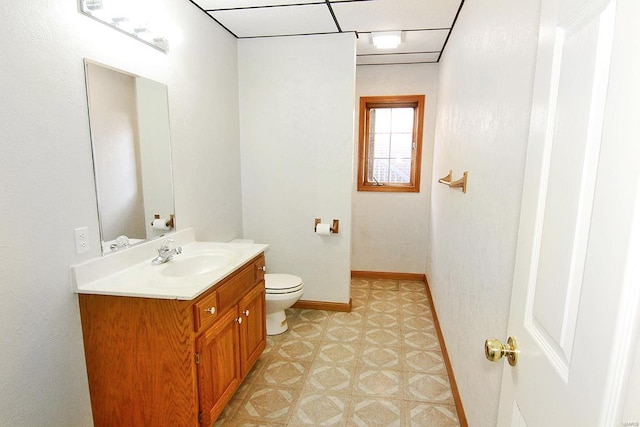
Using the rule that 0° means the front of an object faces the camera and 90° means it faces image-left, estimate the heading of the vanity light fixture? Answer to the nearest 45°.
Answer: approximately 315°

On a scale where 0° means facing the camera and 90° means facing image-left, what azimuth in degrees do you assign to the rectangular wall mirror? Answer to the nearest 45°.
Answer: approximately 315°
